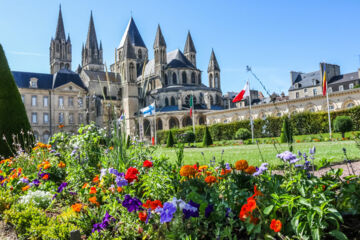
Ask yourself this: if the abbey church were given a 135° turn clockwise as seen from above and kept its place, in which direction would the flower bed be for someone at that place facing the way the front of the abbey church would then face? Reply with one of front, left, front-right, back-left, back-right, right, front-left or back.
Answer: right

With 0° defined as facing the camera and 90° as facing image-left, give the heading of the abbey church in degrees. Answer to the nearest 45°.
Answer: approximately 135°

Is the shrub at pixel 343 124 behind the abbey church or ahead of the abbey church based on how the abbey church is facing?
behind

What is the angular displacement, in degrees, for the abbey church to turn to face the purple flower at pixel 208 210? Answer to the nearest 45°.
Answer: approximately 135° to its left
